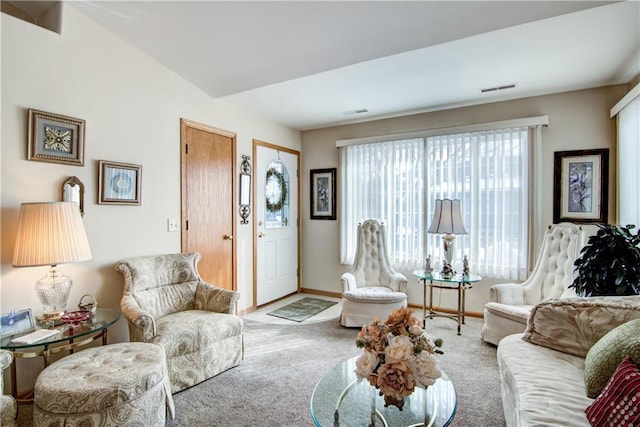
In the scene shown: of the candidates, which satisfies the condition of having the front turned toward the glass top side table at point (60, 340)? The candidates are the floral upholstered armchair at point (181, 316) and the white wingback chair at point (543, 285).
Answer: the white wingback chair

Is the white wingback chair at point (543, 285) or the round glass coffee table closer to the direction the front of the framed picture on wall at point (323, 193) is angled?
the round glass coffee table

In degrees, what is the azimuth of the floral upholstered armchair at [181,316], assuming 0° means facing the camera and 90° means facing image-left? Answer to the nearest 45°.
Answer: approximately 315°

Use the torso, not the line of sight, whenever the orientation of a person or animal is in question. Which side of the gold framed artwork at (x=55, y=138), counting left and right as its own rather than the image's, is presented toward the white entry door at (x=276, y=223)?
left

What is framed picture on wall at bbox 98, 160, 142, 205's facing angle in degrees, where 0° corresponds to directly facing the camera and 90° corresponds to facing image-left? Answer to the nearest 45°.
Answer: approximately 315°

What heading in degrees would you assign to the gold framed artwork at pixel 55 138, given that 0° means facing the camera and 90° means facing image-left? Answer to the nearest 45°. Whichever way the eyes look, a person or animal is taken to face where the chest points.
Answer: approximately 315°

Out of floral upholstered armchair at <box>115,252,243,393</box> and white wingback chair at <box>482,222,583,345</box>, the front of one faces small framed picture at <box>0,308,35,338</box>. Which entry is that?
the white wingback chair

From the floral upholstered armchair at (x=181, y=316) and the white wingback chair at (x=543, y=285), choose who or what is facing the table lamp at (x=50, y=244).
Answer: the white wingback chair
